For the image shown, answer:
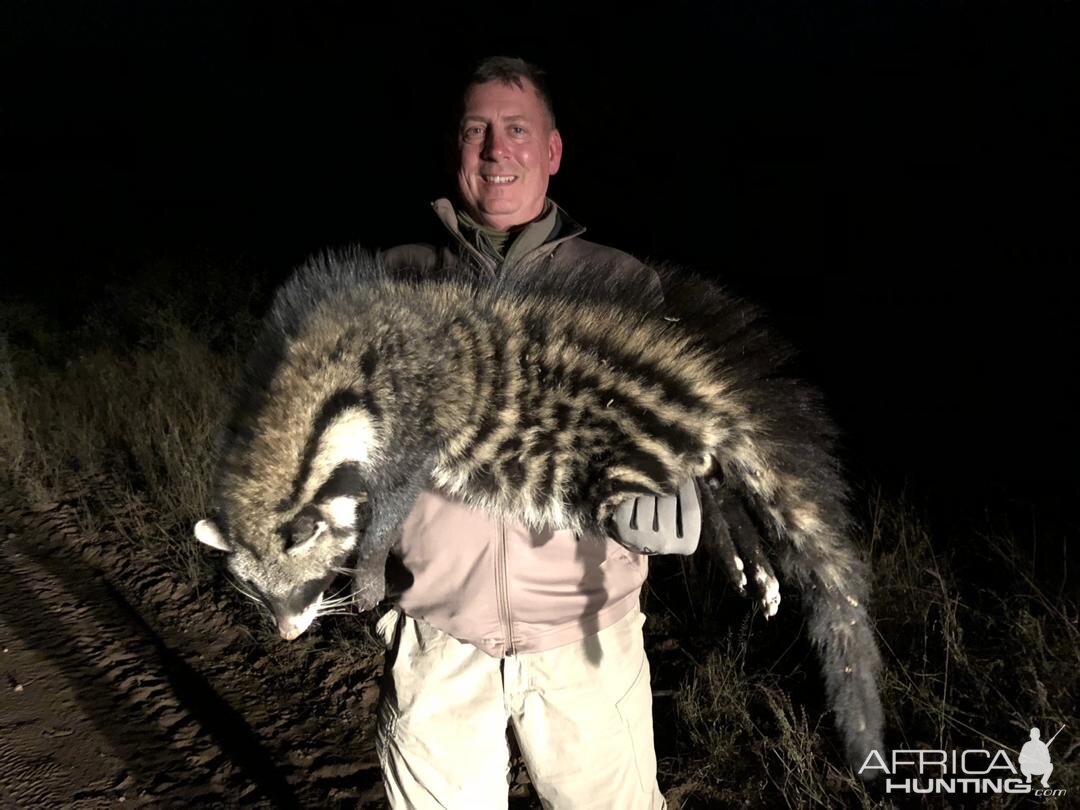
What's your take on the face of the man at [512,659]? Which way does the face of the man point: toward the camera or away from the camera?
toward the camera

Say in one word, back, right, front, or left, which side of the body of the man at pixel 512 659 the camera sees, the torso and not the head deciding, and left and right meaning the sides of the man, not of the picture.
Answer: front
